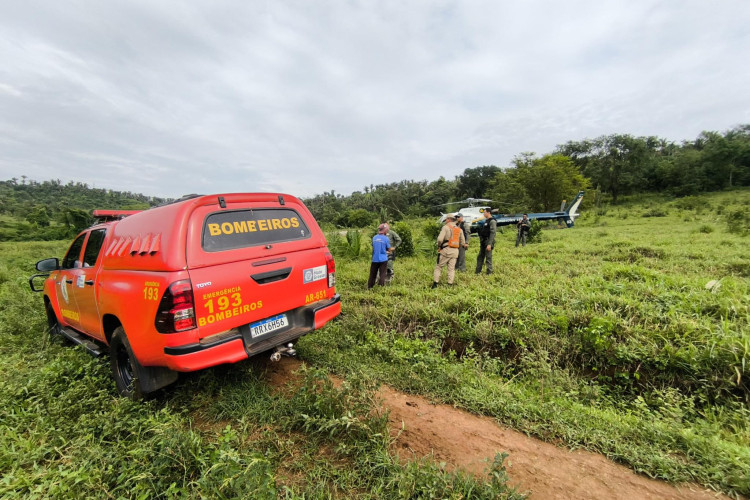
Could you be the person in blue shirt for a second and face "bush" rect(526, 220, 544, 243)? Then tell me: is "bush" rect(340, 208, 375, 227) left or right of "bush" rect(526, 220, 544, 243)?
left

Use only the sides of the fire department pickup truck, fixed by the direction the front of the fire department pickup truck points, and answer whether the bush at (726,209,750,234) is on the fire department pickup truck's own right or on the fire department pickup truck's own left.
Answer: on the fire department pickup truck's own right

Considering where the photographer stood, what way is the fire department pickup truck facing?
facing away from the viewer and to the left of the viewer

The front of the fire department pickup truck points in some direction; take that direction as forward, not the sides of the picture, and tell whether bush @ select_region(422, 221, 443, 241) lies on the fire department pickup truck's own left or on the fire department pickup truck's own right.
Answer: on the fire department pickup truck's own right

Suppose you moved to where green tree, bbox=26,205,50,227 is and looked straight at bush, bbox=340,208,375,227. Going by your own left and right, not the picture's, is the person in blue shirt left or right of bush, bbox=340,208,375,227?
right

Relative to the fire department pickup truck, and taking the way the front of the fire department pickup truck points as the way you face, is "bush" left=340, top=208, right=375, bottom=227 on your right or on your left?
on your right

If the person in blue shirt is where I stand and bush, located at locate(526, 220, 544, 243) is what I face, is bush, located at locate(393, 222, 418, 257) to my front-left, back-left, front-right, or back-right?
front-left

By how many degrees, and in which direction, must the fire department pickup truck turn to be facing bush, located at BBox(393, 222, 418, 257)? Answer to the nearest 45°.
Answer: approximately 90° to its right

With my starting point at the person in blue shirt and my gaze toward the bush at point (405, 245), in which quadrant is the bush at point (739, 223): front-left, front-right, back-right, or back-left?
front-right

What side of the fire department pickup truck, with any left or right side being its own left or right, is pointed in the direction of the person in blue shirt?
right

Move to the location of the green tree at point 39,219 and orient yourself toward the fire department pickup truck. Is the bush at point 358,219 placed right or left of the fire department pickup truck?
left

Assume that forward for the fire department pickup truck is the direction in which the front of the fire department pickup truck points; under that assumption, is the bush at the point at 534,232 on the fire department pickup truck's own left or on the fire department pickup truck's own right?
on the fire department pickup truck's own right
